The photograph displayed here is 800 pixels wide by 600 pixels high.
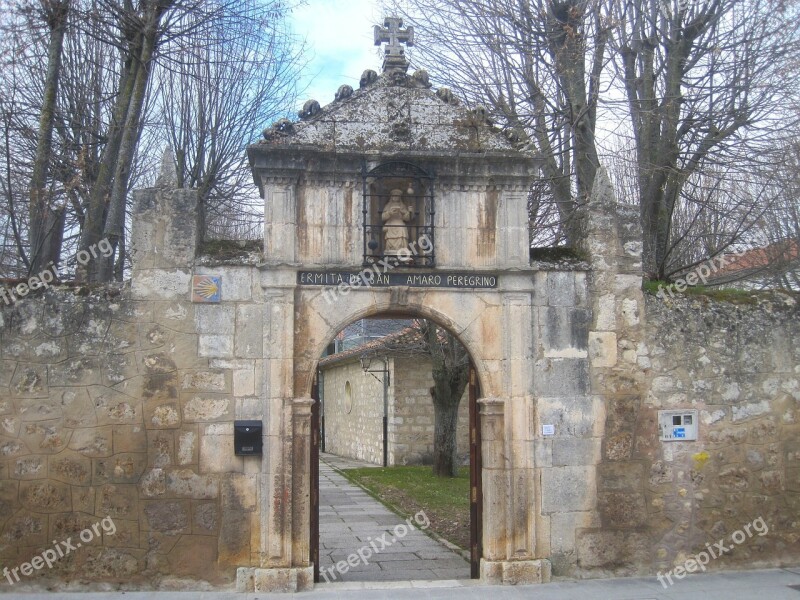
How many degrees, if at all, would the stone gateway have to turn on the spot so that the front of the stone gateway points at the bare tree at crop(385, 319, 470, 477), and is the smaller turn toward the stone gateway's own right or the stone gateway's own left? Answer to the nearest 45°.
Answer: approximately 180°

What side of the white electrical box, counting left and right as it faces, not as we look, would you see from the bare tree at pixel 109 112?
right

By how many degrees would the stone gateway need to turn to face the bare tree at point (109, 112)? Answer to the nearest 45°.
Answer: approximately 135° to its right

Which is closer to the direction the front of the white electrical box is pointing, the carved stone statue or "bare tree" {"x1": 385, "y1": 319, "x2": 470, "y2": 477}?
the carved stone statue

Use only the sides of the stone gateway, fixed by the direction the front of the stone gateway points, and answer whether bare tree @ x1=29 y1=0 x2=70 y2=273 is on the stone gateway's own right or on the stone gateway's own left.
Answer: on the stone gateway's own right

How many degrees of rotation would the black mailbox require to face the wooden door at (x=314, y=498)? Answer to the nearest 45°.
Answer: approximately 90° to its left

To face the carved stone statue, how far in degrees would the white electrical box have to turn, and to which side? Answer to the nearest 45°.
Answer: approximately 45° to its right

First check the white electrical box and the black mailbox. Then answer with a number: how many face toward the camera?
2

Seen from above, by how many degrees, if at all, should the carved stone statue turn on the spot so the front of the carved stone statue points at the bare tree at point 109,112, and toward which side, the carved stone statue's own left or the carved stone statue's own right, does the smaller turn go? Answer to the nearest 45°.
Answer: approximately 135° to the carved stone statue's own right

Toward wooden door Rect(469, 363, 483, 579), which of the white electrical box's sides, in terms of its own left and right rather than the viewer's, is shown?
right

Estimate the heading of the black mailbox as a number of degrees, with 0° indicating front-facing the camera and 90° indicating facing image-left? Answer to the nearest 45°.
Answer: approximately 0°

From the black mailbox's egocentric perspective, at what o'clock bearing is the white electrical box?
The white electrical box is roughly at 9 o'clock from the black mailbox.
